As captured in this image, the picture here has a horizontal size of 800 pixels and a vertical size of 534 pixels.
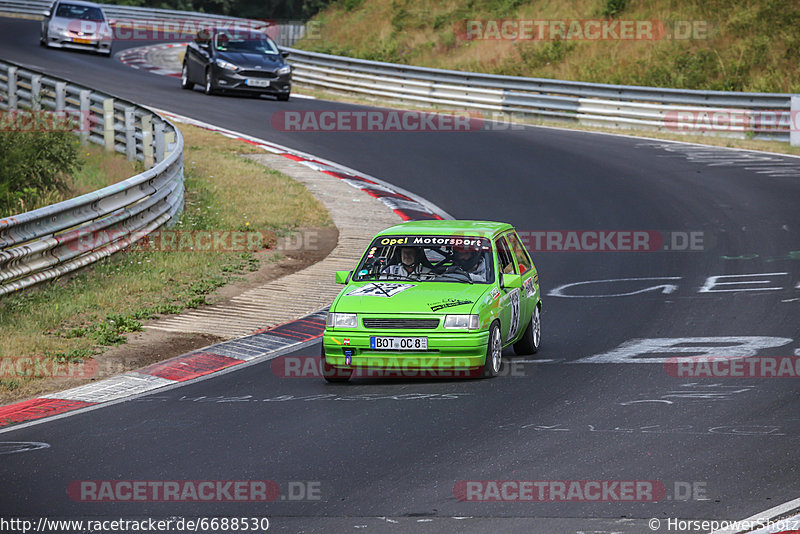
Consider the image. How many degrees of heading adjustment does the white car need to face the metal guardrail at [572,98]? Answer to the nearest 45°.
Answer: approximately 45° to its left

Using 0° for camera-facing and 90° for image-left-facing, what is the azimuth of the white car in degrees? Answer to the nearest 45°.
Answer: approximately 0°

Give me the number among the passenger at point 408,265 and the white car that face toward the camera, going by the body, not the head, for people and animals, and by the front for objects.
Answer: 2

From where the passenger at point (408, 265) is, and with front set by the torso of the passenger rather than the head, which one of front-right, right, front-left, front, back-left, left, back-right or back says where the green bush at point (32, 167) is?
back-right

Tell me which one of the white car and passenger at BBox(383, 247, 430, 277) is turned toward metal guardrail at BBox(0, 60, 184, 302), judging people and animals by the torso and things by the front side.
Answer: the white car

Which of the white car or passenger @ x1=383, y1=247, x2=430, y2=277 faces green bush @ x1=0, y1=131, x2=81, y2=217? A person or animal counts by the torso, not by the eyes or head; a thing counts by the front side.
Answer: the white car

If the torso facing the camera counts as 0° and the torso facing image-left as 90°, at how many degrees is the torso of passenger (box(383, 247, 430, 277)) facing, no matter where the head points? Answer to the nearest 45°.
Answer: approximately 0°

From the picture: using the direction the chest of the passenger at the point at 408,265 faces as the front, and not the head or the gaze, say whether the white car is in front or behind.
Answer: behind

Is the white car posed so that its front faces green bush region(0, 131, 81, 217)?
yes

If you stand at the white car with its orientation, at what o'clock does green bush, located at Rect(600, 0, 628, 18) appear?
The green bush is roughly at 10 o'clock from the white car.

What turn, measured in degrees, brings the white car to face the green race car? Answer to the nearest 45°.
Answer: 0° — it already faces it

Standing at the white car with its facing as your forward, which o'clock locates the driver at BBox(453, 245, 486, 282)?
The driver is roughly at 12 o'clock from the white car.

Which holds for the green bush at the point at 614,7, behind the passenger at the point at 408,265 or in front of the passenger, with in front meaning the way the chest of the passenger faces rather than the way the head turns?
behind
